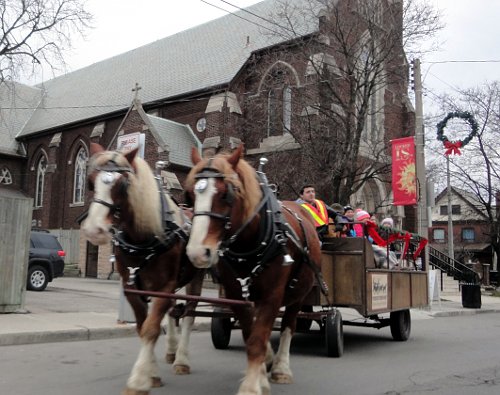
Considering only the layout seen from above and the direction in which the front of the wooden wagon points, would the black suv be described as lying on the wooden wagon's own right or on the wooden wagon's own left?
on the wooden wagon's own right

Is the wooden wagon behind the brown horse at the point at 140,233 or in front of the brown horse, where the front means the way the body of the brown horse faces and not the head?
behind

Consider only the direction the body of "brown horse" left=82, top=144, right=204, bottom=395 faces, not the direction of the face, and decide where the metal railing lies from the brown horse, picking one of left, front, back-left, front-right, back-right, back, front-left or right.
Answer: back

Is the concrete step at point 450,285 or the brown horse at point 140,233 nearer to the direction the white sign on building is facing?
the brown horse

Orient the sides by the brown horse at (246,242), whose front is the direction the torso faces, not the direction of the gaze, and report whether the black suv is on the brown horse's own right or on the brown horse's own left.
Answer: on the brown horse's own right

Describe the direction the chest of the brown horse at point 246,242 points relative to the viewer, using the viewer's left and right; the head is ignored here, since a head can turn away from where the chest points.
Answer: facing the viewer and to the left of the viewer

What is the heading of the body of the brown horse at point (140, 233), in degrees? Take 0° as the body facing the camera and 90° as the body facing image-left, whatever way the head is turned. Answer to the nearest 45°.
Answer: approximately 45°

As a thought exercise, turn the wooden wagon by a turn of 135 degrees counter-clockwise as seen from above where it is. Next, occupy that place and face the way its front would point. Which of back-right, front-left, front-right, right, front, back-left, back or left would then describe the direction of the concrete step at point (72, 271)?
back-left

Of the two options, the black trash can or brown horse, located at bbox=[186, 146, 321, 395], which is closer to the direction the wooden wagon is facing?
the brown horse

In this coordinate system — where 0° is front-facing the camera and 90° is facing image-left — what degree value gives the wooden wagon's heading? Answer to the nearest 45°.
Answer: approximately 45°

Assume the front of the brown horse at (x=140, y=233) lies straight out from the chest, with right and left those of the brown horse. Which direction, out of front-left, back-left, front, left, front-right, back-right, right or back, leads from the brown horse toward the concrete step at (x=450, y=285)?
back
